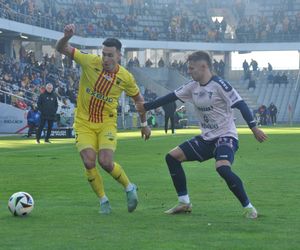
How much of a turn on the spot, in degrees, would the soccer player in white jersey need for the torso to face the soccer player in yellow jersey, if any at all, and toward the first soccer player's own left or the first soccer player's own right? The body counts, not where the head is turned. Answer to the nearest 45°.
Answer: approximately 45° to the first soccer player's own right

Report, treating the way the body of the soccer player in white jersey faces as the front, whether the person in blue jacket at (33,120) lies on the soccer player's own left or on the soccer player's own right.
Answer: on the soccer player's own right

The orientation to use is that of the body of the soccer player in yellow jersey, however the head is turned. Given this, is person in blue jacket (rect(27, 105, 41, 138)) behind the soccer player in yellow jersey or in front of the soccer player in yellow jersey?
behind

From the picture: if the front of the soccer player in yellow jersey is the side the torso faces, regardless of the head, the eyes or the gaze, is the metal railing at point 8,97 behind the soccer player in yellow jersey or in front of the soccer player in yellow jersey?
behind

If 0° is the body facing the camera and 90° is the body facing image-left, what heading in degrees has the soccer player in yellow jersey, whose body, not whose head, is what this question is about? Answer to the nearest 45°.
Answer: approximately 0°

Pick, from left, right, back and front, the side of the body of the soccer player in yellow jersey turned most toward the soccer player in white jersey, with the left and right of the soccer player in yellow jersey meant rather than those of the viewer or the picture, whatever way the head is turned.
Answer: left

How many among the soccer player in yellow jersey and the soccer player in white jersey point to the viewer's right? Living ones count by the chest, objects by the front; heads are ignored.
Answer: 0
